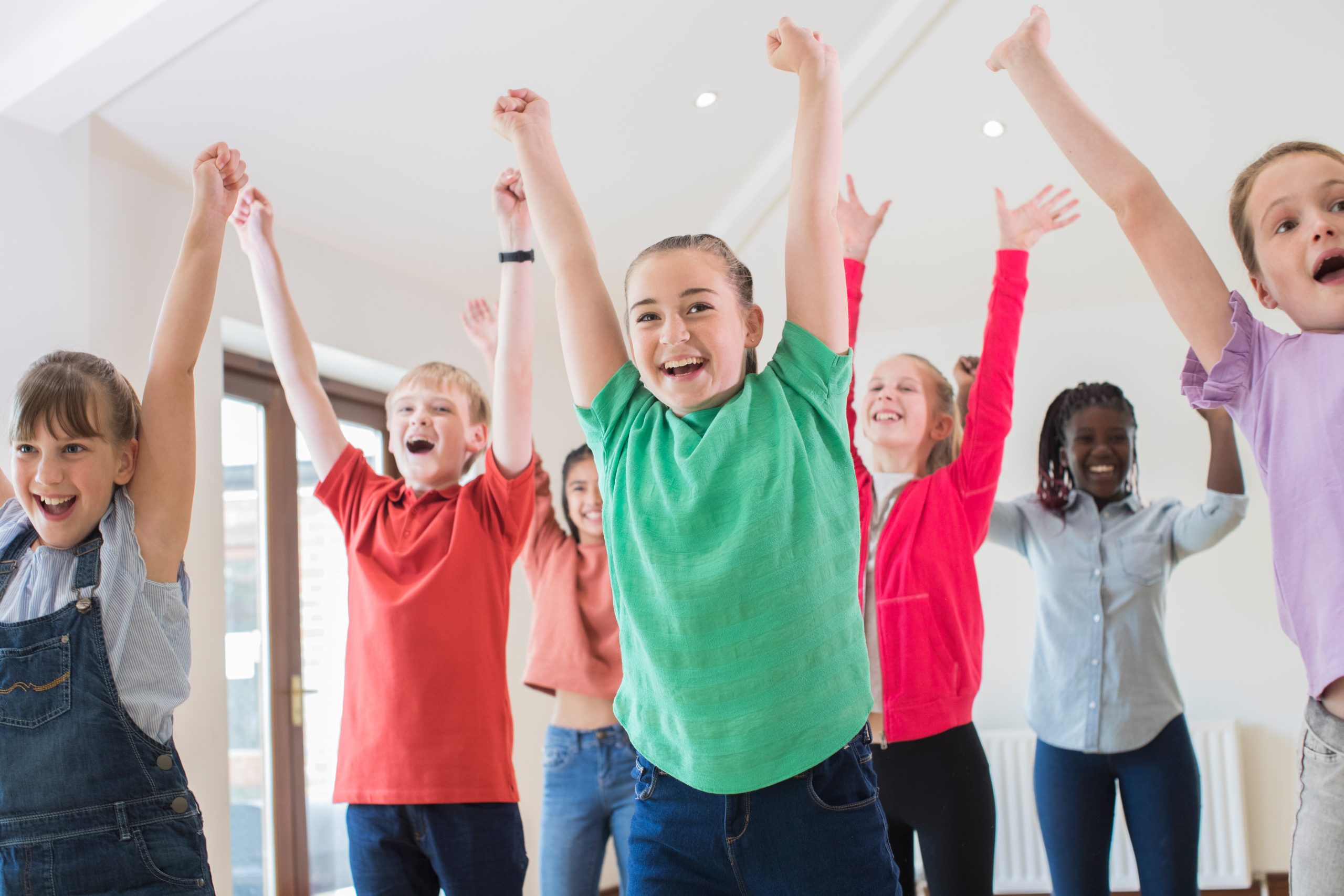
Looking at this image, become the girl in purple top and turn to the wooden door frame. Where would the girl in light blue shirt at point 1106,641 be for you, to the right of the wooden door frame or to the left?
right

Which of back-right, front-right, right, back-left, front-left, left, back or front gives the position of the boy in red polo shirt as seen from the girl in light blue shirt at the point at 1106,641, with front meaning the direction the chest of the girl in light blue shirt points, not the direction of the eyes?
front-right

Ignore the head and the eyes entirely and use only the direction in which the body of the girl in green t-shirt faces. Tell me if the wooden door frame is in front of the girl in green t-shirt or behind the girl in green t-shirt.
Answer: behind

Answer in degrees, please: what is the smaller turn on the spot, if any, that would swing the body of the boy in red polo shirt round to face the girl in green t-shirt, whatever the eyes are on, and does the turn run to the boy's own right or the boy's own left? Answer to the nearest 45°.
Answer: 0° — they already face them

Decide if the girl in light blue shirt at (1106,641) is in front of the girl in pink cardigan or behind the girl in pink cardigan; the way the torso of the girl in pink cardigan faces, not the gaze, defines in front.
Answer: behind

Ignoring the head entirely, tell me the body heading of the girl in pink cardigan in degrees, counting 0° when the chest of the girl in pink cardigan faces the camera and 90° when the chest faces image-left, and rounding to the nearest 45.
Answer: approximately 45°

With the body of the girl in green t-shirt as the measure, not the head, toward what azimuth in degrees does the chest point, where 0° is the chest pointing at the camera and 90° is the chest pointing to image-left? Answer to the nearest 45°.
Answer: approximately 0°

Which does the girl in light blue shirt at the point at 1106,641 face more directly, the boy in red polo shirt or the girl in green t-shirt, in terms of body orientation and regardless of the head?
the girl in green t-shirt
